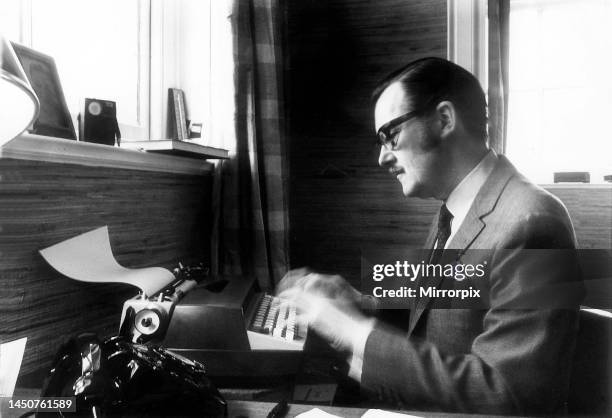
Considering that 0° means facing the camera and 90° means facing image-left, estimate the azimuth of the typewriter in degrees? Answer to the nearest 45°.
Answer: approximately 270°

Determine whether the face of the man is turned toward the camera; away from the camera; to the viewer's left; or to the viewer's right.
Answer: to the viewer's left

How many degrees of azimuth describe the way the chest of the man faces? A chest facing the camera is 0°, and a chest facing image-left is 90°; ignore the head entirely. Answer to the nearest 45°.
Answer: approximately 90°

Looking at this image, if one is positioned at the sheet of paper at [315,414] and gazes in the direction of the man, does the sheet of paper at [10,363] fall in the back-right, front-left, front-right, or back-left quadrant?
back-left

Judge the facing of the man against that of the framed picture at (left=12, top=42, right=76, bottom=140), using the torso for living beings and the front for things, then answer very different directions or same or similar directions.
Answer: very different directions
